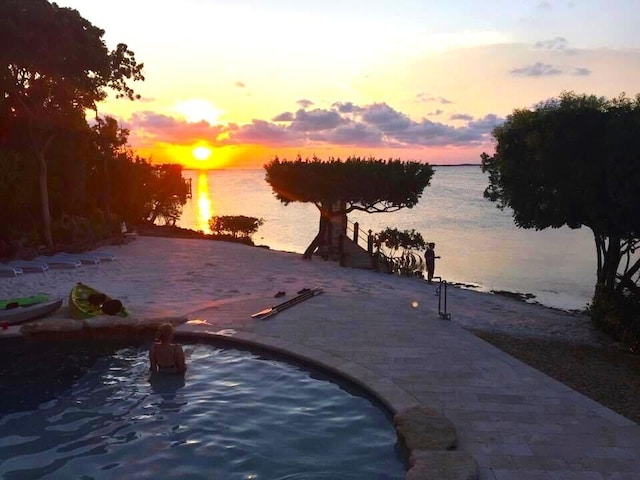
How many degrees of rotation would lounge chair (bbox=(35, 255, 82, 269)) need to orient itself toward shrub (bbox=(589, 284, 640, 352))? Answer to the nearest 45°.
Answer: approximately 45° to its right

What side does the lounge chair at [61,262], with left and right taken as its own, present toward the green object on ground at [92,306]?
right

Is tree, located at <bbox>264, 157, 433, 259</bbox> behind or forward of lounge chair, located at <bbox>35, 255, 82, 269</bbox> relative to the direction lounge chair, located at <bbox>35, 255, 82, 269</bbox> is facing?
forward

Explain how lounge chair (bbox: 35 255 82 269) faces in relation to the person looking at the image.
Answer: facing to the right of the viewer

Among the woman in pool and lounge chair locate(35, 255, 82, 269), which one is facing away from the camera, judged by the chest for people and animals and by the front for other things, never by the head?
the woman in pool

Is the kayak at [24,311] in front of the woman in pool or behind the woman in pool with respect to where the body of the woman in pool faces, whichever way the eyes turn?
in front

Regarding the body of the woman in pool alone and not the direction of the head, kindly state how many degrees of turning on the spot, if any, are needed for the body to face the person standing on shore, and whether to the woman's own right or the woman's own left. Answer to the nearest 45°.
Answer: approximately 45° to the woman's own right

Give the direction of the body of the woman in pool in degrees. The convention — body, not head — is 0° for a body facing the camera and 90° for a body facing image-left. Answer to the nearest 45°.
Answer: approximately 180°

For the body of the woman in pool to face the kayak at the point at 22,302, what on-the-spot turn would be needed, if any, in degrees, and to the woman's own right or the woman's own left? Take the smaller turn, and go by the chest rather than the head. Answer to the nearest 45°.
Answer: approximately 45° to the woman's own left

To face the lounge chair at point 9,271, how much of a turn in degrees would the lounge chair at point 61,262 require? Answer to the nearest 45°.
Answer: approximately 135° to its right

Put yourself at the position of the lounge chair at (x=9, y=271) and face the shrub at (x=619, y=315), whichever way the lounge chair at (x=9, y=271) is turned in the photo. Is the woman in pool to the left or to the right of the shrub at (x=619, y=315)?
right

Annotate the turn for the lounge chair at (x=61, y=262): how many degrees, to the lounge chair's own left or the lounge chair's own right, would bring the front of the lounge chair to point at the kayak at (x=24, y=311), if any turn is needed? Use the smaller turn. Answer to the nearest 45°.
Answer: approximately 90° to the lounge chair's own right

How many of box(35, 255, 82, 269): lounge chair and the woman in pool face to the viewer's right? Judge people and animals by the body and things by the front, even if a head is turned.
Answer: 1
